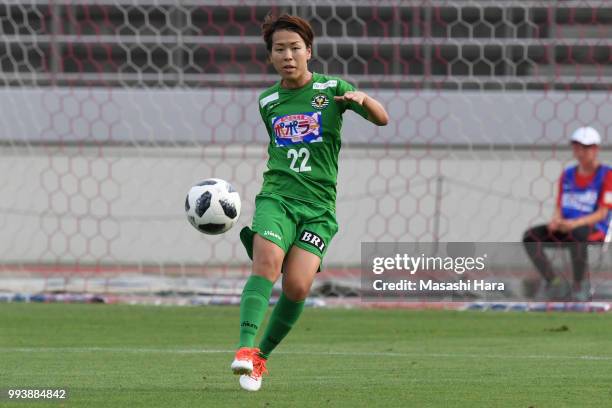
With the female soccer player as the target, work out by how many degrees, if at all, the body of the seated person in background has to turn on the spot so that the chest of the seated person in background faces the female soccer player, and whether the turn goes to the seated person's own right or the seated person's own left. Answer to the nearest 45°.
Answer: approximately 45° to the seated person's own left

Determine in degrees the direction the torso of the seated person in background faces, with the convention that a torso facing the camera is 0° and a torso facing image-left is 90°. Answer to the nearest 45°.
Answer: approximately 45°

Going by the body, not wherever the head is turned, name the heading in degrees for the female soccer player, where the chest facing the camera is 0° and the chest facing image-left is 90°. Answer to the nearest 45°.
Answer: approximately 0°

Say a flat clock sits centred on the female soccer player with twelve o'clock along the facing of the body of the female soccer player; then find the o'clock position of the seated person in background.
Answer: The seated person in background is roughly at 7 o'clock from the female soccer player.

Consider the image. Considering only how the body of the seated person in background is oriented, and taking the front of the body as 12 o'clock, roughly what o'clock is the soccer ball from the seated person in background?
The soccer ball is roughly at 11 o'clock from the seated person in background.
